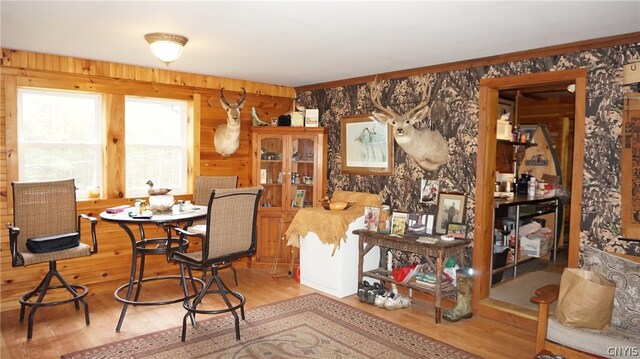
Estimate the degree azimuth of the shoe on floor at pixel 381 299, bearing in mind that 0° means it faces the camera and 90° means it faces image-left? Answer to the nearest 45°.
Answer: approximately 45°

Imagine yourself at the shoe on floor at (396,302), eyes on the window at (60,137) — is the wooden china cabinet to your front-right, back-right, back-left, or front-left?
front-right

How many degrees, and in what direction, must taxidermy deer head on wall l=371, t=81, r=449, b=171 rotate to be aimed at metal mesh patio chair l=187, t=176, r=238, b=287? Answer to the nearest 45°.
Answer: approximately 45° to its right

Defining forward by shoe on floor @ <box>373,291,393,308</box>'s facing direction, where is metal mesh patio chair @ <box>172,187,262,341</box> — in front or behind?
in front

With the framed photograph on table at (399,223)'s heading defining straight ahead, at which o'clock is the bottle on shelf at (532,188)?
The bottle on shelf is roughly at 6 o'clock from the framed photograph on table.

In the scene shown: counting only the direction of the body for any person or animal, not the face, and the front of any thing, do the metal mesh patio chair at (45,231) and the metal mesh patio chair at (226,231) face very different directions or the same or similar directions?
very different directions

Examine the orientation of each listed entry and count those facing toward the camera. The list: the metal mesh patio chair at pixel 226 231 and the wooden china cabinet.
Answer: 1

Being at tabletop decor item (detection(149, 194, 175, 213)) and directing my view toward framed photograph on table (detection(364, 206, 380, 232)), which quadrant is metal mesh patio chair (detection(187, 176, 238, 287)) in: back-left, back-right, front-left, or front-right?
front-left

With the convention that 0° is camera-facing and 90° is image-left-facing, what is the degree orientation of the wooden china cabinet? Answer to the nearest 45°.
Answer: approximately 0°

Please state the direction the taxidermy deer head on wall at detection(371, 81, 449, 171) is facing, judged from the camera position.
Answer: facing the viewer and to the left of the viewer

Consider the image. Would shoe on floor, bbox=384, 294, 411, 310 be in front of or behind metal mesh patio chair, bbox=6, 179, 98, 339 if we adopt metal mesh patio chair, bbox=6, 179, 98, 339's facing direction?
in front

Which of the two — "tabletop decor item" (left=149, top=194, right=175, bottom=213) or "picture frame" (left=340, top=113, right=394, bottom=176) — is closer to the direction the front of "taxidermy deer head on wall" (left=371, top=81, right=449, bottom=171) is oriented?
the tabletop decor item

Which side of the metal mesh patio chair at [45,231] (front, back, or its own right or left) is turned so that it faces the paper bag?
front

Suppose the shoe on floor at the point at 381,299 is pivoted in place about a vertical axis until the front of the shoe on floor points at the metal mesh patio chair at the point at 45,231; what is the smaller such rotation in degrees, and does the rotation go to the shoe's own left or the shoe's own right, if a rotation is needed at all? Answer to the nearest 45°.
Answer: approximately 45° to the shoe's own right
